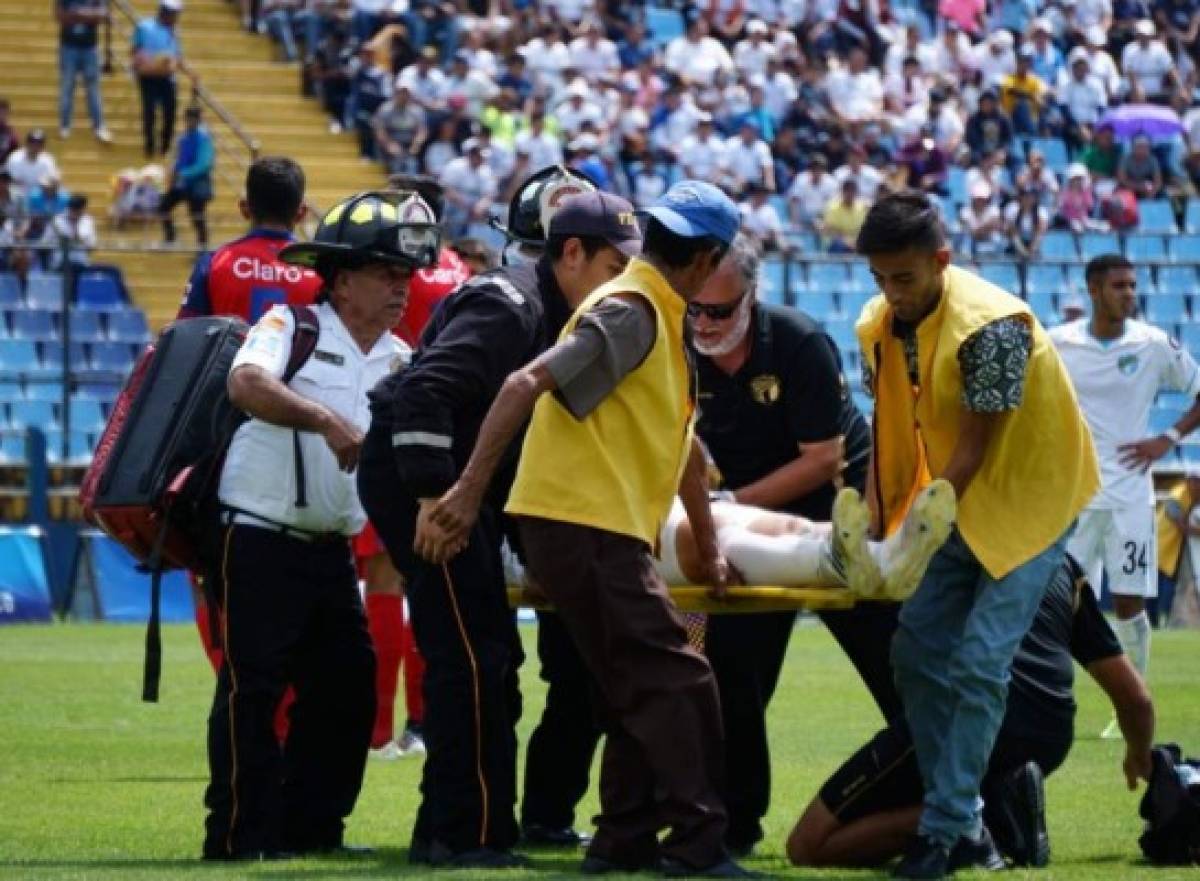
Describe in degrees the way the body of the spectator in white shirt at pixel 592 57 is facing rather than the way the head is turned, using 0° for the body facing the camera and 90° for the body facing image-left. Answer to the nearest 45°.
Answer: approximately 0°

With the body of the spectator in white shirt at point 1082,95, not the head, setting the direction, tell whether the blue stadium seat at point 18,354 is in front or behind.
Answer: in front

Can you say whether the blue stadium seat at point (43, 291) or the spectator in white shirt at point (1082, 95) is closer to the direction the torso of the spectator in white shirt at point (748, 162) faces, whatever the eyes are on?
the blue stadium seat

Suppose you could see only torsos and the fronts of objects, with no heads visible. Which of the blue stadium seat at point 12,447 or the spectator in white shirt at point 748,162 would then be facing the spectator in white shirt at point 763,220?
the spectator in white shirt at point 748,162

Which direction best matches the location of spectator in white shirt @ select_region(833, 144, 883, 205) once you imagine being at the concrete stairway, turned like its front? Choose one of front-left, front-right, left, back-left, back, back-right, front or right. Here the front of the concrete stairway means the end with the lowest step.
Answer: left

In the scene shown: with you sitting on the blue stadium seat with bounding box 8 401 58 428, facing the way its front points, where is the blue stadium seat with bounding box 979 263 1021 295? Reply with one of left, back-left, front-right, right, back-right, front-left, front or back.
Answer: left

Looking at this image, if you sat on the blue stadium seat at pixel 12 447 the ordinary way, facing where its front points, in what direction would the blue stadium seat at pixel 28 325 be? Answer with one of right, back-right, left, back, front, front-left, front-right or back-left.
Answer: back

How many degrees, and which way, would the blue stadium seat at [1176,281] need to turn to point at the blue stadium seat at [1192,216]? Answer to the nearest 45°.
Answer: approximately 180°
